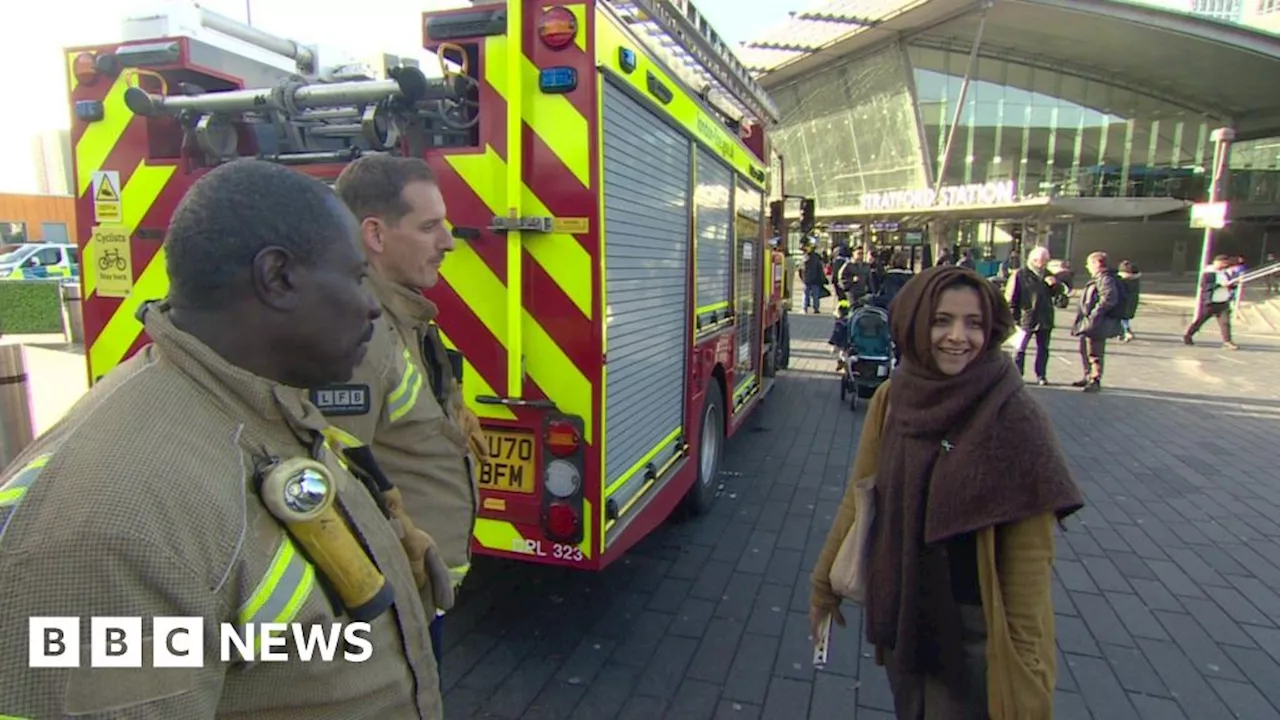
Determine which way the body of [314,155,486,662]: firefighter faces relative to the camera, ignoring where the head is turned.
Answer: to the viewer's right

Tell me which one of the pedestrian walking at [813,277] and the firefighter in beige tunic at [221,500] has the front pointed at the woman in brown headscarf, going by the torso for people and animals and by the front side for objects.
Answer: the firefighter in beige tunic

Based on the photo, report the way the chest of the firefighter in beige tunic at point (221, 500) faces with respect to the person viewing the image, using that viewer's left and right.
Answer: facing to the right of the viewer

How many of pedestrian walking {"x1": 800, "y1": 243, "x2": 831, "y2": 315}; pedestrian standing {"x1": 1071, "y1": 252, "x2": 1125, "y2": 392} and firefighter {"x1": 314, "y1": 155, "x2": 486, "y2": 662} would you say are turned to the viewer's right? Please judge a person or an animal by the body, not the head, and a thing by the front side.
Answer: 1

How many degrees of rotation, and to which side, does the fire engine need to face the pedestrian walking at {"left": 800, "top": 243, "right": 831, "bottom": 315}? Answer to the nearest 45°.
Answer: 0° — it already faces them

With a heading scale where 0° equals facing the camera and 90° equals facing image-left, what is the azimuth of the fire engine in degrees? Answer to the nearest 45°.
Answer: approximately 225°

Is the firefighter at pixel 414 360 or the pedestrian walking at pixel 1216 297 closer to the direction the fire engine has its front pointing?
the pedestrian walking

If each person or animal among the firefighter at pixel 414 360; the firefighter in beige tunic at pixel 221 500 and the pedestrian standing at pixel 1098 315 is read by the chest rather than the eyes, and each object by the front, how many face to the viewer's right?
2

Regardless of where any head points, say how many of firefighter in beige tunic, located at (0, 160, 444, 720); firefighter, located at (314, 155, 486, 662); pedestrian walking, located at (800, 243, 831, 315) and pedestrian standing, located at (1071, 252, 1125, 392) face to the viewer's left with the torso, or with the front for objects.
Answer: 1

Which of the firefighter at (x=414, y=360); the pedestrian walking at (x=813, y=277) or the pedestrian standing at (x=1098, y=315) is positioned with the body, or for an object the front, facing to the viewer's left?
the pedestrian standing at (x=1098, y=315)

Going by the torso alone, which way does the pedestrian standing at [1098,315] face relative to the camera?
to the viewer's left

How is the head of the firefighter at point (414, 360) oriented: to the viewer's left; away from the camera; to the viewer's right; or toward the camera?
to the viewer's right

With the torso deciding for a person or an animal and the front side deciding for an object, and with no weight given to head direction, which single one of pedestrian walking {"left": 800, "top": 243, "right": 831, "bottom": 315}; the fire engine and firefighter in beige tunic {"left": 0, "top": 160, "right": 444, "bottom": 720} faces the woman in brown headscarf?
the firefighter in beige tunic
